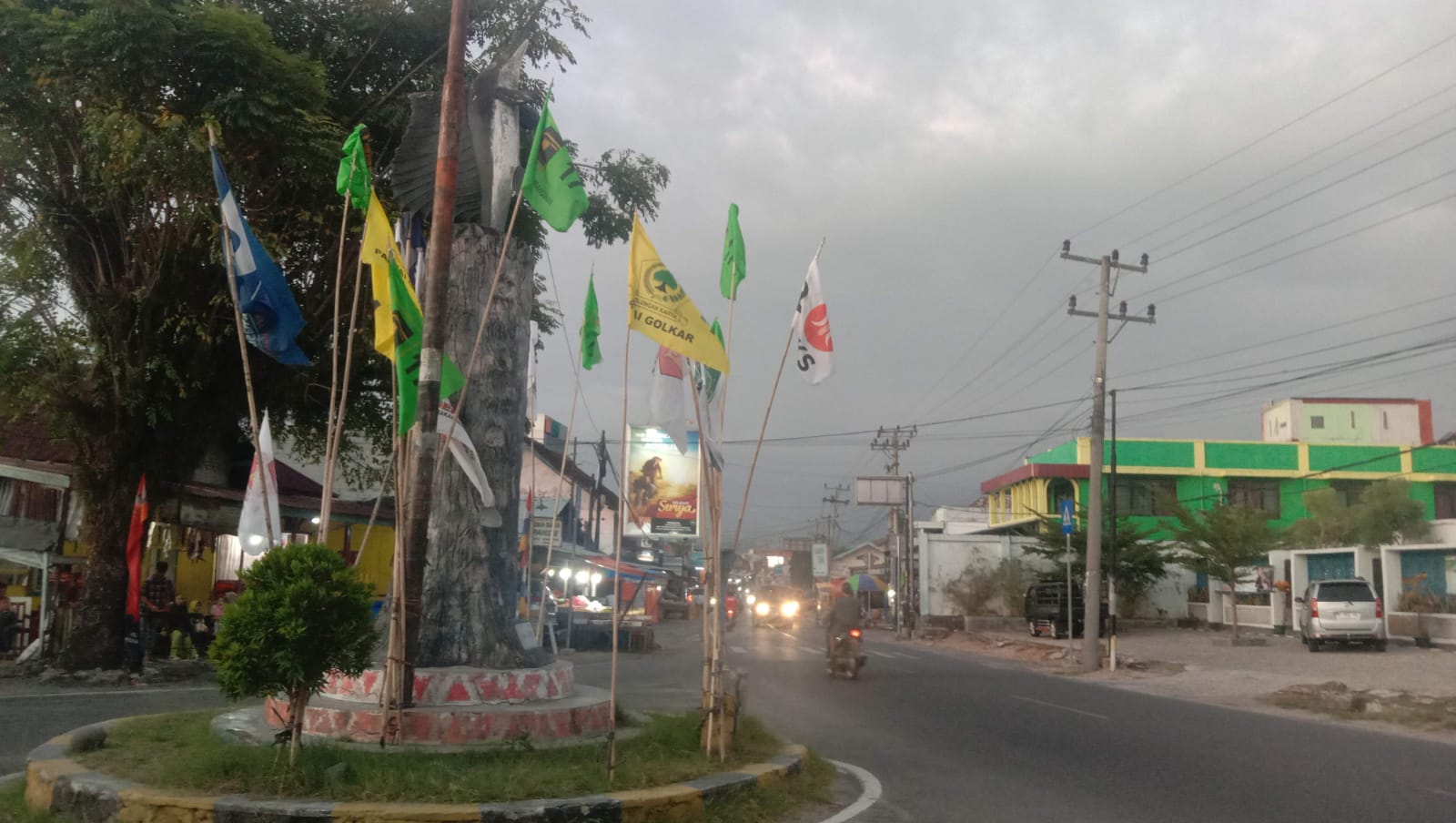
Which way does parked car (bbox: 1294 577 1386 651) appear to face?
away from the camera

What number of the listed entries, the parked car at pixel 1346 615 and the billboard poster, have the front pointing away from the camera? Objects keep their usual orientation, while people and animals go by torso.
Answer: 1

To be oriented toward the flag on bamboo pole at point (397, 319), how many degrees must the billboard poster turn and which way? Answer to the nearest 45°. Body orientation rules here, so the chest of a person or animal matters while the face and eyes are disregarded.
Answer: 0° — it already faces it

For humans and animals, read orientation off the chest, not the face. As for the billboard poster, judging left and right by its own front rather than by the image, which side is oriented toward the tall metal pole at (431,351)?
front

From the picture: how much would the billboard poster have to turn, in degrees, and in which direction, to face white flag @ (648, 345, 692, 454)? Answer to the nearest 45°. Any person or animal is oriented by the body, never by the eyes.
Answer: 0° — it already faces it

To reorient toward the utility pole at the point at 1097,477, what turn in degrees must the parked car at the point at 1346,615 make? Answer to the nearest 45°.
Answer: approximately 135° to its left

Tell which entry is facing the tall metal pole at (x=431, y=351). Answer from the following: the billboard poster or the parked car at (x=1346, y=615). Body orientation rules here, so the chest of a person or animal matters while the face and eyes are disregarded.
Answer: the billboard poster

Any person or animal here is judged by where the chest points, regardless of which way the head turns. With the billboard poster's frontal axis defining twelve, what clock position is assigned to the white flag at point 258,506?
The white flag is roughly at 12 o'clock from the billboard poster.

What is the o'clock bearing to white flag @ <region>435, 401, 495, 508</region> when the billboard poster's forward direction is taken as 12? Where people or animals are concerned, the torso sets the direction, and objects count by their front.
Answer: The white flag is roughly at 12 o'clock from the billboard poster.

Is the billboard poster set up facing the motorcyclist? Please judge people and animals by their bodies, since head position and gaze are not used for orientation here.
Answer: yes

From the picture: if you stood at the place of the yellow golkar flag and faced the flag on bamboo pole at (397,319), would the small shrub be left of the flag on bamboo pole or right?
left

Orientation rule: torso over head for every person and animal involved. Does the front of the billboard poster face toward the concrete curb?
yes

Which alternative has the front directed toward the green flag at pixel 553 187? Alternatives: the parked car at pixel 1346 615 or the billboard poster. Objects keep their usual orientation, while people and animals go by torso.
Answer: the billboard poster

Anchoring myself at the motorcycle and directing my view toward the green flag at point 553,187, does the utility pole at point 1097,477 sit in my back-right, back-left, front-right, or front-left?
back-left
